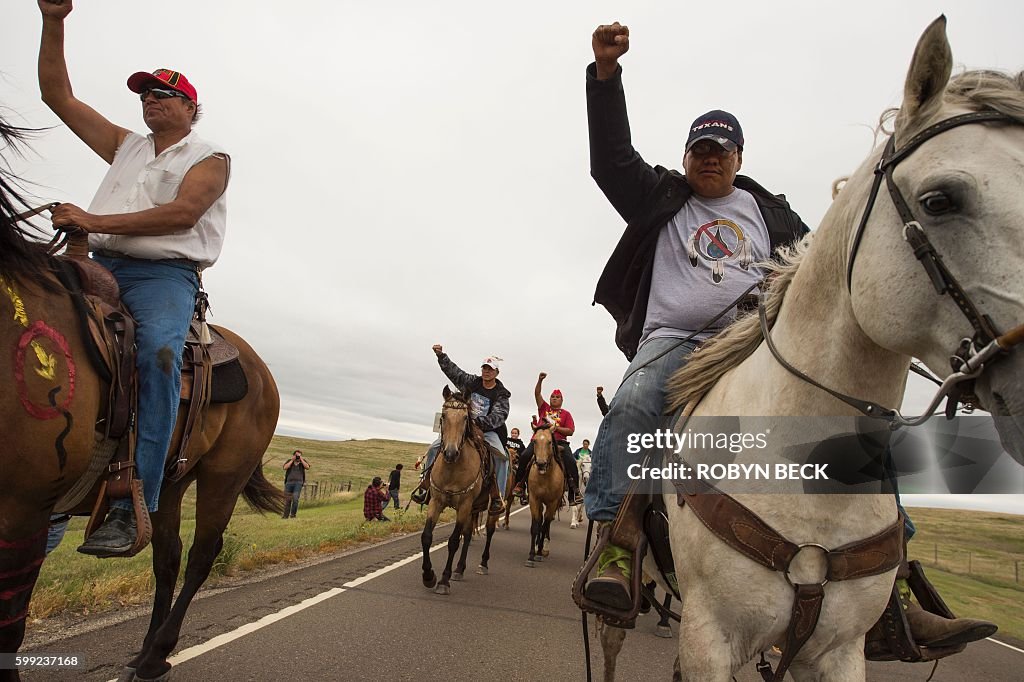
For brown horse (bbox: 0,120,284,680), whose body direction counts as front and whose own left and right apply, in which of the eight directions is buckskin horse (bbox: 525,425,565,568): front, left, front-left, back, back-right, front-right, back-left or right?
back

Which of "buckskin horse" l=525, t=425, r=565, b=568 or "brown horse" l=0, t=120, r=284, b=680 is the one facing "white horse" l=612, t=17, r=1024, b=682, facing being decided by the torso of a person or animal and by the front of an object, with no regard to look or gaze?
the buckskin horse

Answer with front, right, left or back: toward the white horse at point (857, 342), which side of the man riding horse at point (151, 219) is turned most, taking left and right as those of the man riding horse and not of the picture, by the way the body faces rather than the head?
left

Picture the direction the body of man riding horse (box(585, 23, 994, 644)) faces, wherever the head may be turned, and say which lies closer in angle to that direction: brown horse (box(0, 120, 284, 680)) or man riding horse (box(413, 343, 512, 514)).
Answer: the brown horse

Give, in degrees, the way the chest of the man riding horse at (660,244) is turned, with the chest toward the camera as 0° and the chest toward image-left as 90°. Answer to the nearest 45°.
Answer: approximately 0°

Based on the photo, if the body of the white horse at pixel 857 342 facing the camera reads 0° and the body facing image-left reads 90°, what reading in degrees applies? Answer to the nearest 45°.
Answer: approximately 315°

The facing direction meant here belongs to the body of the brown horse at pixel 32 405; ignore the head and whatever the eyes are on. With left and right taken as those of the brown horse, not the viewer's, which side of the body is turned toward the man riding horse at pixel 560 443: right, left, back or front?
back

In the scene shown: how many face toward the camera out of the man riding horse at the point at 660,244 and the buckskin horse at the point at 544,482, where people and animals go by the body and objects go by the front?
2
